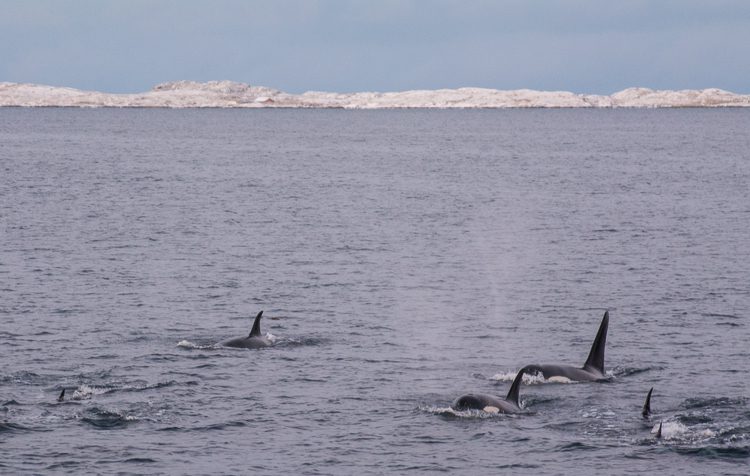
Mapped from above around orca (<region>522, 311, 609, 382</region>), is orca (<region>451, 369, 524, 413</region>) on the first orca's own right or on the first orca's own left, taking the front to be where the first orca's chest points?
on the first orca's own left

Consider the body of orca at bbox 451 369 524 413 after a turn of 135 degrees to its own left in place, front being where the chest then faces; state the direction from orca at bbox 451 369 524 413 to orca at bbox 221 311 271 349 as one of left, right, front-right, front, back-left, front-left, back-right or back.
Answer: back

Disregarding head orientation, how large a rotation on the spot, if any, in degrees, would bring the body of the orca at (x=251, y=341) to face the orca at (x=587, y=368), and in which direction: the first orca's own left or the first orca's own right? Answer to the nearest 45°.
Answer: approximately 135° to the first orca's own left

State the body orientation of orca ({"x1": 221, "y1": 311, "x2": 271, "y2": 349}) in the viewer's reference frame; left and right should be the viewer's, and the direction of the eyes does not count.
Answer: facing to the left of the viewer

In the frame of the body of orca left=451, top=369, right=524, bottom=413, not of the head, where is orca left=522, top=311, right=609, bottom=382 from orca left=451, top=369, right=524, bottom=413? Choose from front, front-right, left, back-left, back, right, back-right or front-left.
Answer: back-right

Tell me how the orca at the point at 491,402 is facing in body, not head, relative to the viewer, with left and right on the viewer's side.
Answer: facing to the left of the viewer

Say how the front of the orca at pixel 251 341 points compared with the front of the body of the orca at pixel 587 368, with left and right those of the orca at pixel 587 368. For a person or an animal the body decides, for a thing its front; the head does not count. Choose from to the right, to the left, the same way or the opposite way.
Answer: the same way

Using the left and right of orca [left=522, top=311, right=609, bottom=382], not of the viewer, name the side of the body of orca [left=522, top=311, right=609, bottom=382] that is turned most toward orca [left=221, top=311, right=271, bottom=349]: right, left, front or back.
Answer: front

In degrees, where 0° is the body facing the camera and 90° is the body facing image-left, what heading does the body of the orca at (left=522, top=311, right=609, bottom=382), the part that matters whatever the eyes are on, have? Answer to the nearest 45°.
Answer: approximately 90°

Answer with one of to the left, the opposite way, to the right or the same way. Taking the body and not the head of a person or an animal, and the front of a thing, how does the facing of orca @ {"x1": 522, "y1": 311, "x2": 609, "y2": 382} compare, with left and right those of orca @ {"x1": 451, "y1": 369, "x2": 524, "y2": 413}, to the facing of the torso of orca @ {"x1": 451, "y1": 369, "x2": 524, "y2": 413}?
the same way
